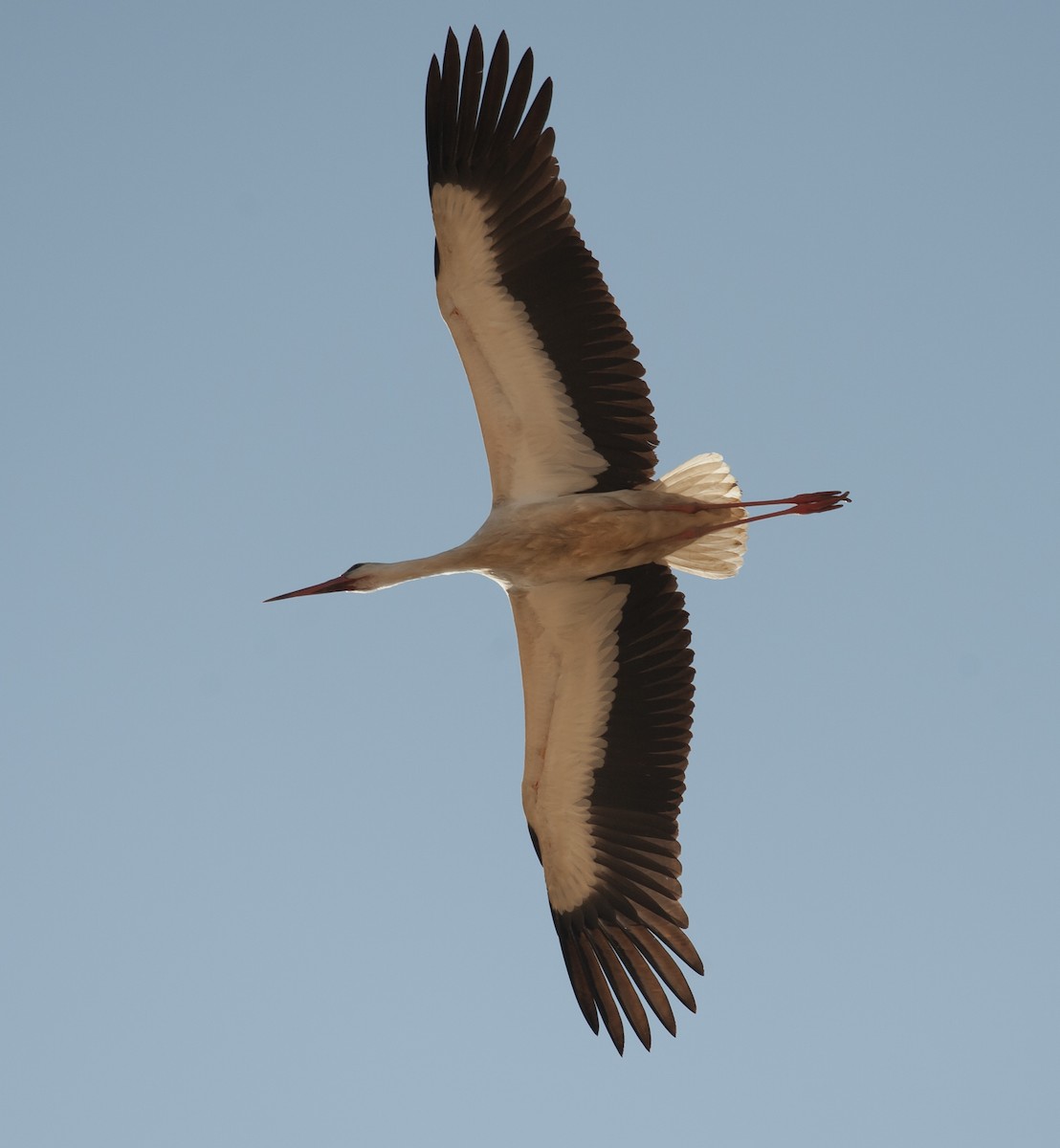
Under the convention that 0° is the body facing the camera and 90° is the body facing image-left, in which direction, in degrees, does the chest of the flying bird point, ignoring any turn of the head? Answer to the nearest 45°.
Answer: approximately 90°
